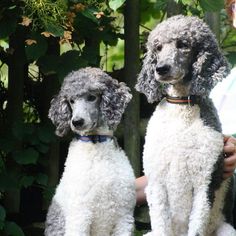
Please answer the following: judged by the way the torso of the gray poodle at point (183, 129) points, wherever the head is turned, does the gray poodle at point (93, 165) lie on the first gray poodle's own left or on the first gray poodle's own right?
on the first gray poodle's own right

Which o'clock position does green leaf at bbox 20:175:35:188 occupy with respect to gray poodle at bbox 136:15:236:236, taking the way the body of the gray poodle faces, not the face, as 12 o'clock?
The green leaf is roughly at 3 o'clock from the gray poodle.

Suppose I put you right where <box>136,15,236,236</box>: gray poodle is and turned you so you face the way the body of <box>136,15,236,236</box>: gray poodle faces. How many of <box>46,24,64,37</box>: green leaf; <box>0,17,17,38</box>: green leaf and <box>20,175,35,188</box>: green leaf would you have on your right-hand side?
3

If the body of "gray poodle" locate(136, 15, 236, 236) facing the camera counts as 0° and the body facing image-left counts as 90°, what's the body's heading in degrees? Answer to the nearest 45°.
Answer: approximately 45°

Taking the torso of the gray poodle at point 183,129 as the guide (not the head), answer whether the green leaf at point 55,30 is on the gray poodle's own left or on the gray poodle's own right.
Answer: on the gray poodle's own right

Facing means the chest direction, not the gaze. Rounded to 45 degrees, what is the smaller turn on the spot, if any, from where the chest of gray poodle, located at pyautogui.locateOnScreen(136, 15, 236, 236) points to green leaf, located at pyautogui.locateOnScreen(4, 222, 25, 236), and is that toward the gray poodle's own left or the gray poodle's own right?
approximately 90° to the gray poodle's own right
